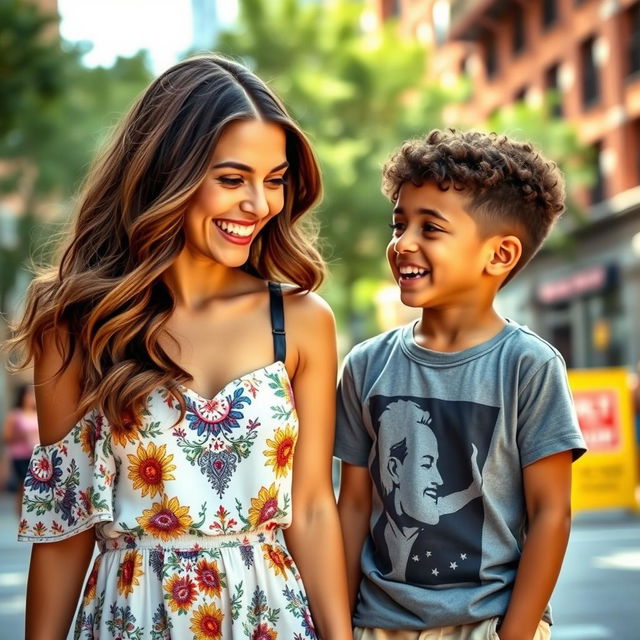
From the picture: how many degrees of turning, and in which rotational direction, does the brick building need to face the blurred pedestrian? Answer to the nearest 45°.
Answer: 0° — it already faces them

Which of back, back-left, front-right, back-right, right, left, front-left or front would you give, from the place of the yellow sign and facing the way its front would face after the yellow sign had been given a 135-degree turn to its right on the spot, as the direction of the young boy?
back-left

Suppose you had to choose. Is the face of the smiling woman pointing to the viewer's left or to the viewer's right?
to the viewer's right

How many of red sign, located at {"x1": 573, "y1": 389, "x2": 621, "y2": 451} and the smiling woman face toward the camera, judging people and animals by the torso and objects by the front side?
2

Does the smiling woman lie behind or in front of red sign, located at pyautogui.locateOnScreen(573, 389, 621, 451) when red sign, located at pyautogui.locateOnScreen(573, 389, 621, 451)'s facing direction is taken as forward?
in front

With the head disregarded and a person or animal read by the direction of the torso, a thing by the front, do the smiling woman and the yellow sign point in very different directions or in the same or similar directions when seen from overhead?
same or similar directions

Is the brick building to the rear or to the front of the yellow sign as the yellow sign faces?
to the rear

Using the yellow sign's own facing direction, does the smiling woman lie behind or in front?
in front

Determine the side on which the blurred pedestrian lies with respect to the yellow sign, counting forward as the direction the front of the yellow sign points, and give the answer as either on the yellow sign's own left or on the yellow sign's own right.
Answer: on the yellow sign's own right

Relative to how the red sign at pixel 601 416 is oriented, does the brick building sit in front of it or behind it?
behind

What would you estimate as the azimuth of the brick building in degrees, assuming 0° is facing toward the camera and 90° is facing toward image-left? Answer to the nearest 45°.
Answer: approximately 45°

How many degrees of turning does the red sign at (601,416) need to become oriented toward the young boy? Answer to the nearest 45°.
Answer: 0° — it already faces them

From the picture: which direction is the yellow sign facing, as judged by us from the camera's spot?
facing the viewer

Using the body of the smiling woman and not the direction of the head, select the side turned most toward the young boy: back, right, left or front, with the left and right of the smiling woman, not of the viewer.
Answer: left

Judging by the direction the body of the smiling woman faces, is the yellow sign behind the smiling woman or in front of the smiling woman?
behind

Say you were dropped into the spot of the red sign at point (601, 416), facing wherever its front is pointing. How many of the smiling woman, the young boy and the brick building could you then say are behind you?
1
